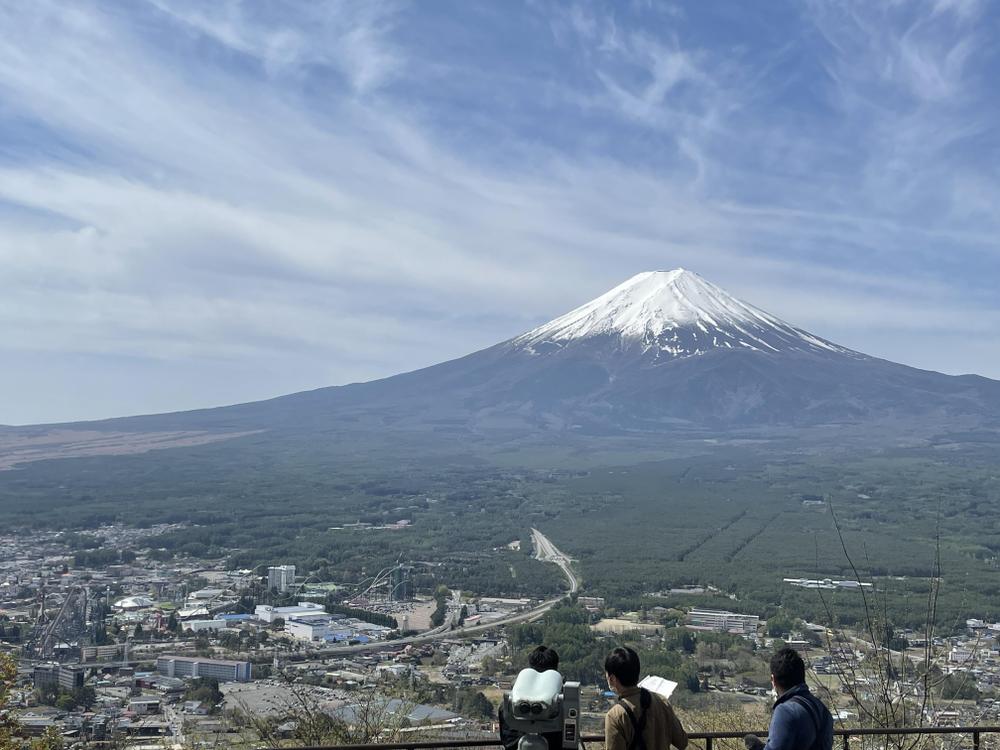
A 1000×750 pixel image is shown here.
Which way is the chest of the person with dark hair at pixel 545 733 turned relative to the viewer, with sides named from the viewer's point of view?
facing away from the viewer

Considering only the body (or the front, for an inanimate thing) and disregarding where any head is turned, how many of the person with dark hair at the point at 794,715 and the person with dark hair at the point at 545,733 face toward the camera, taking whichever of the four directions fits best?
0

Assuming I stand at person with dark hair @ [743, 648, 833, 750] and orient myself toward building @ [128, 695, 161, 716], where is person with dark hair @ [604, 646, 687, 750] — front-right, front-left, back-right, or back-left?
front-left

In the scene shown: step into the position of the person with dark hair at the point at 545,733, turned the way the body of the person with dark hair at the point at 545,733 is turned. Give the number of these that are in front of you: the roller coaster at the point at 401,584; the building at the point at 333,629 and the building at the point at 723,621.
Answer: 3

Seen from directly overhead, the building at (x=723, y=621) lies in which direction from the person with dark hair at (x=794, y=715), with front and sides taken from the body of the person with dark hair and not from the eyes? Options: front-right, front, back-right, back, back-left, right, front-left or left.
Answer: front-right

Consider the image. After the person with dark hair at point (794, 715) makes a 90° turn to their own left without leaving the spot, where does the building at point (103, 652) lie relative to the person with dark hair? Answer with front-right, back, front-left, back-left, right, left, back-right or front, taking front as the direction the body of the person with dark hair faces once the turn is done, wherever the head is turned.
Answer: right

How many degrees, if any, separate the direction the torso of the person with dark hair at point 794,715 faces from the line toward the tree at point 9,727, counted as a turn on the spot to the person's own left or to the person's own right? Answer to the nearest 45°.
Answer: approximately 45° to the person's own left

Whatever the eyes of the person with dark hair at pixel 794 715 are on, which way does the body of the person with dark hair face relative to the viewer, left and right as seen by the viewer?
facing away from the viewer and to the left of the viewer

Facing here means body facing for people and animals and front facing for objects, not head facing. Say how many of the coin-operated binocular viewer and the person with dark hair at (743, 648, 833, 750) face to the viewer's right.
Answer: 0

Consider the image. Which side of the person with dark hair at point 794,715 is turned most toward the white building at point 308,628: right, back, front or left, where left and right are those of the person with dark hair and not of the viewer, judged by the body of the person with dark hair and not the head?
front
